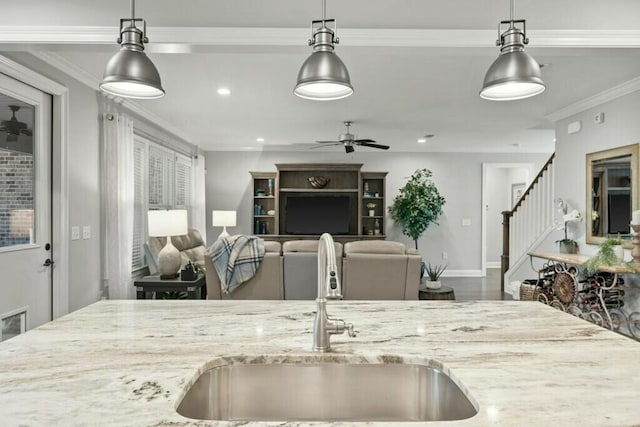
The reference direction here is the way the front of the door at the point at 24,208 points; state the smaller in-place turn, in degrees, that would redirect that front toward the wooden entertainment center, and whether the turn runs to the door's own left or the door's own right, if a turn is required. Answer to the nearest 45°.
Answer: approximately 90° to the door's own left

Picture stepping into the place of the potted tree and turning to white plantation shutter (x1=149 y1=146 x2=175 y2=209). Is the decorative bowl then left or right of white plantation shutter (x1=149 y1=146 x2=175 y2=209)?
right

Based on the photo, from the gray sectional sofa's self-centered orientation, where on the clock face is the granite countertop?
The granite countertop is roughly at 6 o'clock from the gray sectional sofa.

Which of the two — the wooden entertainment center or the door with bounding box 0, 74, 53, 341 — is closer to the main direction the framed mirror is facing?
the door

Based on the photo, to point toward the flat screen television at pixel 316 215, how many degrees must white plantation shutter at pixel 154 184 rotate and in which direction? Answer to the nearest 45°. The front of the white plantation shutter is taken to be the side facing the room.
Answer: approximately 90° to its left

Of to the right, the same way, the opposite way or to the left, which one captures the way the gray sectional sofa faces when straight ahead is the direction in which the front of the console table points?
to the right

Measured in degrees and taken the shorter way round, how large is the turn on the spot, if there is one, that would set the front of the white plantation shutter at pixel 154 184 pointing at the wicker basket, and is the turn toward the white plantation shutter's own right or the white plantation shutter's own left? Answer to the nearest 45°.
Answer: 0° — it already faces it

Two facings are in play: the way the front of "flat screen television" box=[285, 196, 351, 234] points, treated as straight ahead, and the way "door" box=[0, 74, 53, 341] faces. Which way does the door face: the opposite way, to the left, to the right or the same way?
to the left

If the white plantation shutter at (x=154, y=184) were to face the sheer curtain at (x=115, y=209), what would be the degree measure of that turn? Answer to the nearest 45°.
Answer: approximately 45° to its right

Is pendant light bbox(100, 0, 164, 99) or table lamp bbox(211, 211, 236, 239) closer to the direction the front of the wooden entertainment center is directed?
the pendant light

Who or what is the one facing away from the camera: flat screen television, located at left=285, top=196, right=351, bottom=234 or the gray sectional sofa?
the gray sectional sofa

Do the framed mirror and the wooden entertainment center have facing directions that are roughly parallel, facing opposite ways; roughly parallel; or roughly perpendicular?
roughly perpendicular
